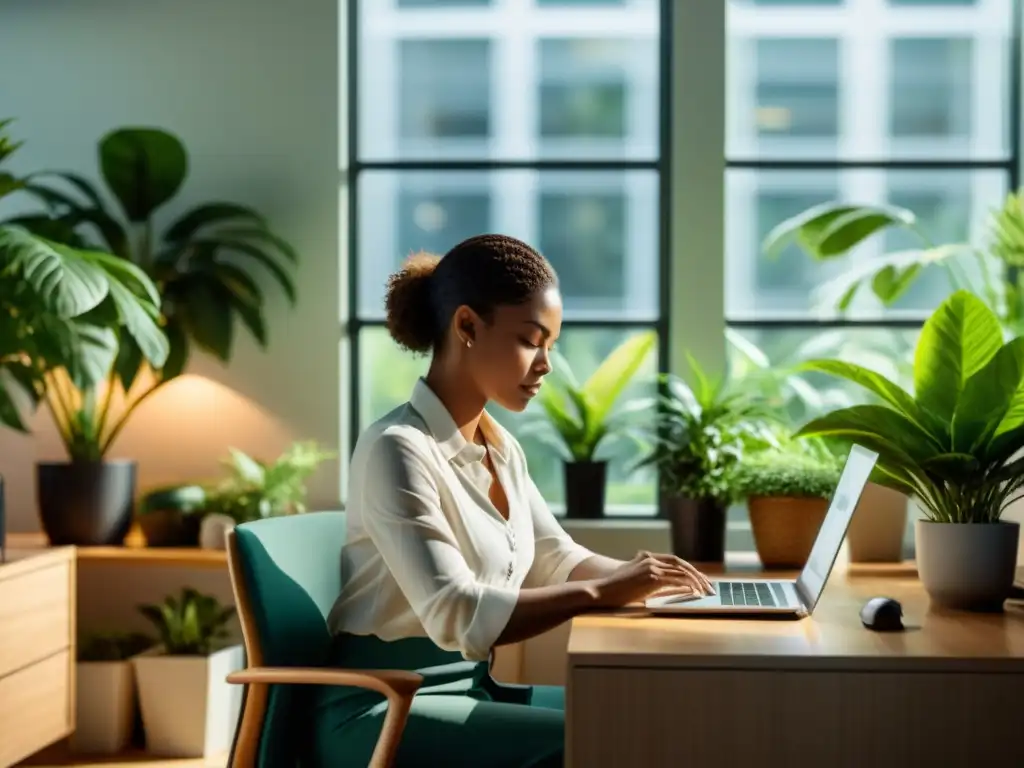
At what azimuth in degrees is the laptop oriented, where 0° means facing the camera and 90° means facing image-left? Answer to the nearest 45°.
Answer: approximately 90°

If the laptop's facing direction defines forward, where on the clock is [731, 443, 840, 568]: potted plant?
The potted plant is roughly at 3 o'clock from the laptop.

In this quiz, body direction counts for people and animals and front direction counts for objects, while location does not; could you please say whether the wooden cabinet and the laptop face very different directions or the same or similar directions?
very different directions

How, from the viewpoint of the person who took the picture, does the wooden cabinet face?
facing the viewer and to the right of the viewer

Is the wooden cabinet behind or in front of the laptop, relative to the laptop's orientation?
in front

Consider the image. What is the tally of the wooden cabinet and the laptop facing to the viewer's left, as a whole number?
1
